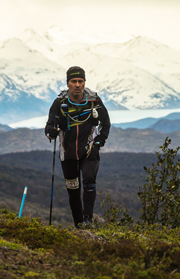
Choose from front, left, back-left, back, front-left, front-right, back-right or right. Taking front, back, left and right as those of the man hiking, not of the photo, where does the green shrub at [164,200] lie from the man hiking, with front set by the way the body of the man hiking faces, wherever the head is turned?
back-left

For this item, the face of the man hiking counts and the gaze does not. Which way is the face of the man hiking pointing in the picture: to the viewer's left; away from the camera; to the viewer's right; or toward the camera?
toward the camera

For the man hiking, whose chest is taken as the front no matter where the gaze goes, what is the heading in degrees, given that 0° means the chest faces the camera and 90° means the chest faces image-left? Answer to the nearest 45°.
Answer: approximately 0°
